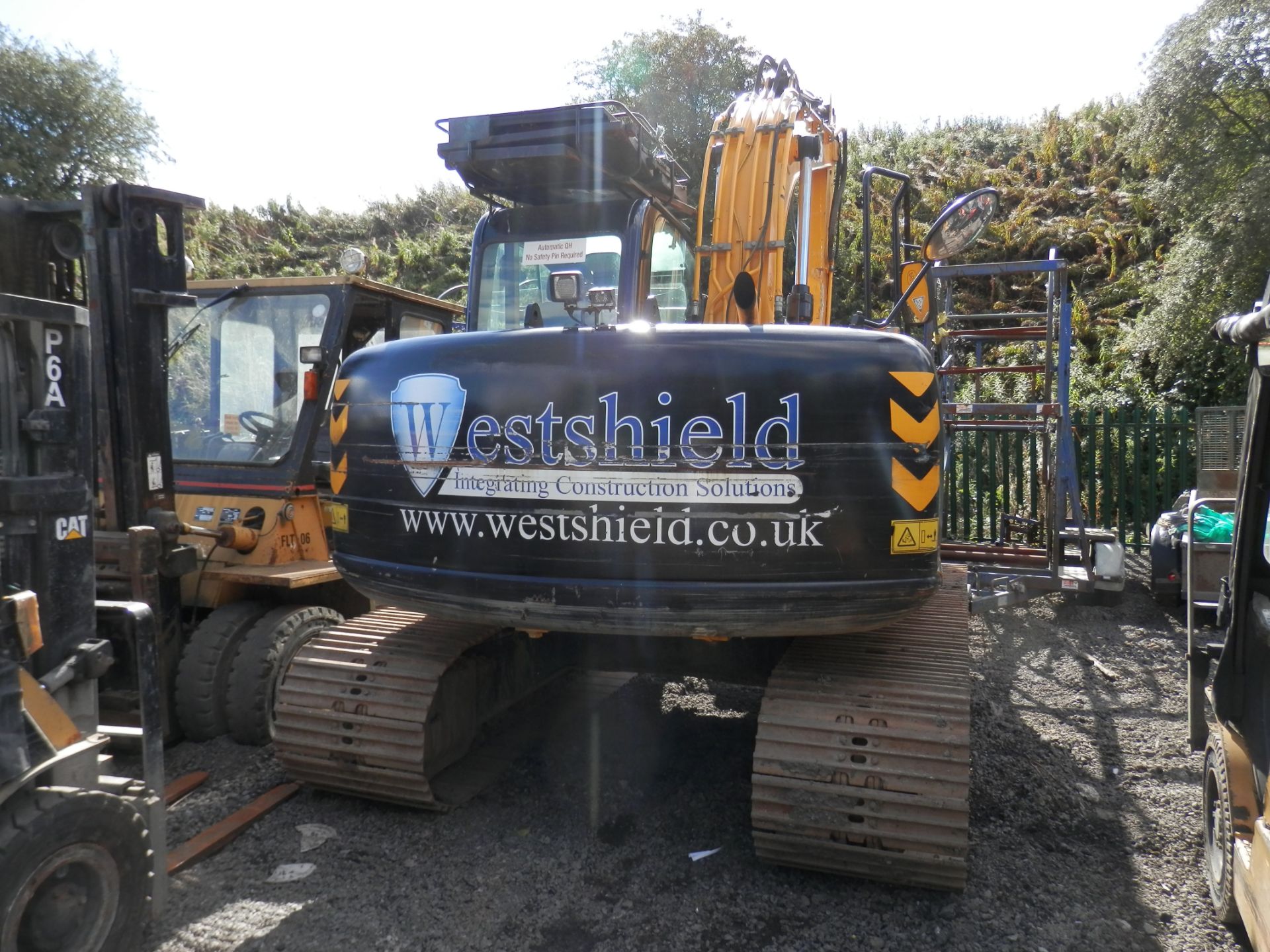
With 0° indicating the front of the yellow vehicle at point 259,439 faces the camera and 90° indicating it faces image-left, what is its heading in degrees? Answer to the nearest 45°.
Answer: approximately 45°

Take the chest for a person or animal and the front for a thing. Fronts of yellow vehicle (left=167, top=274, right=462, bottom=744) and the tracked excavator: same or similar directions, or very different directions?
very different directions

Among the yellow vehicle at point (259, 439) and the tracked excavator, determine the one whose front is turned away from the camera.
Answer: the tracked excavator

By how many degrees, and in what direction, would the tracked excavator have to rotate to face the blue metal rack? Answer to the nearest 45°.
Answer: approximately 45° to its right

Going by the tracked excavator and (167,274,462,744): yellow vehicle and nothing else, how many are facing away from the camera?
1

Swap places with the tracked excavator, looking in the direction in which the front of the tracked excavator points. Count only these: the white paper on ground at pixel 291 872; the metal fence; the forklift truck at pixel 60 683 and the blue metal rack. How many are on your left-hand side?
2

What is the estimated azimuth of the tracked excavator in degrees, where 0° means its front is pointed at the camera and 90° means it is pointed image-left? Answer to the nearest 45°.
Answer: approximately 180°

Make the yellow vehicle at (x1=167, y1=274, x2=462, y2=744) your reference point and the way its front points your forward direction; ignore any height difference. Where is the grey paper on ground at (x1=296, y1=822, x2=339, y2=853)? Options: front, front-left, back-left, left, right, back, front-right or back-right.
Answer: front-left

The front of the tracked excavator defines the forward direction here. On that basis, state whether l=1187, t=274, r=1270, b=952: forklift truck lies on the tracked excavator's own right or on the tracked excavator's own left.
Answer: on the tracked excavator's own right

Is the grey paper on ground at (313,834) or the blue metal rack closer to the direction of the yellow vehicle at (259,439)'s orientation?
the grey paper on ground

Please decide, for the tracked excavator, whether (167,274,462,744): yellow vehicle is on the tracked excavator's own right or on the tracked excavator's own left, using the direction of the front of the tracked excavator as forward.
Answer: on the tracked excavator's own left

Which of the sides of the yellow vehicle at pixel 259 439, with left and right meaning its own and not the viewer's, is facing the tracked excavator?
left

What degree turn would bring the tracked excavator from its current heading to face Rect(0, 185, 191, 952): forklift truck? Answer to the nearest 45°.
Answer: approximately 90° to its left
